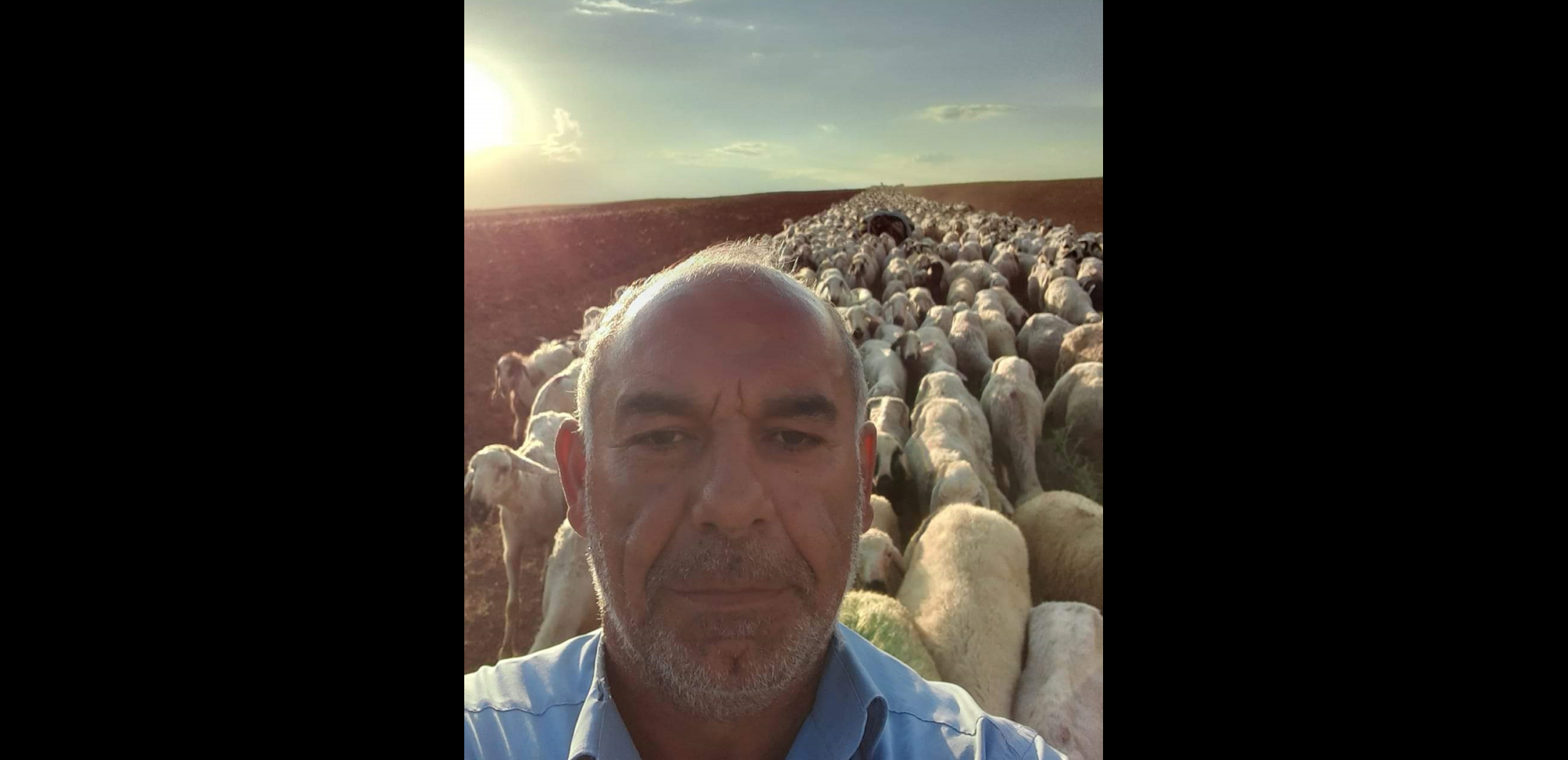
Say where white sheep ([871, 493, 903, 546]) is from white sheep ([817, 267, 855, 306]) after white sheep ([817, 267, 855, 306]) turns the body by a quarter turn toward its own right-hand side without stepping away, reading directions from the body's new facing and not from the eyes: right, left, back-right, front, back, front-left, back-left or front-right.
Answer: left

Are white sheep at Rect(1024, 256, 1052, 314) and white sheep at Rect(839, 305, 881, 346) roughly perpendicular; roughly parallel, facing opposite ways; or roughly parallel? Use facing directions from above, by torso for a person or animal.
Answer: roughly parallel

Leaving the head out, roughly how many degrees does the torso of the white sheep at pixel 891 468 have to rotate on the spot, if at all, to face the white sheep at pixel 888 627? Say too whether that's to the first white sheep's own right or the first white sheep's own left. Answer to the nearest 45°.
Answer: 0° — it already faces it

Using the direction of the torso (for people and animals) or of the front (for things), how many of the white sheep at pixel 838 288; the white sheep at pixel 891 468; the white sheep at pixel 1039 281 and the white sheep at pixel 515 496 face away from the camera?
0

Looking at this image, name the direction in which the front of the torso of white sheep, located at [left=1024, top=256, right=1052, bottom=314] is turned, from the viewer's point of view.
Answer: toward the camera

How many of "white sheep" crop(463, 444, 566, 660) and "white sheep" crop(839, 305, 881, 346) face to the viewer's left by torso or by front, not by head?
1

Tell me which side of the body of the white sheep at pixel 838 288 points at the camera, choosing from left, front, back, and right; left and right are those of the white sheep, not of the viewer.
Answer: front
